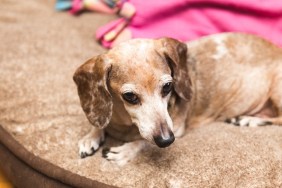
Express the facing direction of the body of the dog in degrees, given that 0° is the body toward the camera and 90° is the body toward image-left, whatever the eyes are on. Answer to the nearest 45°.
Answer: approximately 45°

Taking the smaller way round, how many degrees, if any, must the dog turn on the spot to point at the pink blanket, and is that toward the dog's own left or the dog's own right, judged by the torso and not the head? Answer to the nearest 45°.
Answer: approximately 135° to the dog's own right
